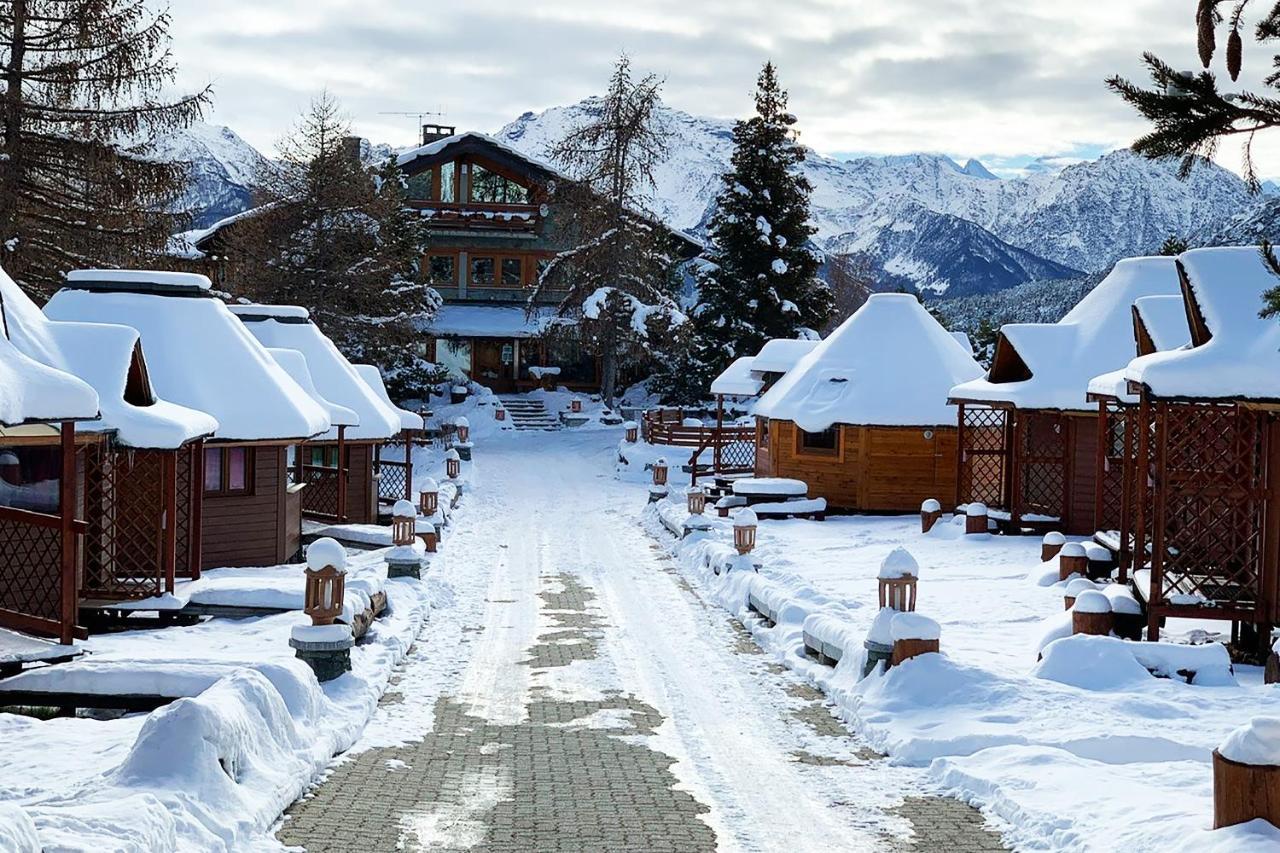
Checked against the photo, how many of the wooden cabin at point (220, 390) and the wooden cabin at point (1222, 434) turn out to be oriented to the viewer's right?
1

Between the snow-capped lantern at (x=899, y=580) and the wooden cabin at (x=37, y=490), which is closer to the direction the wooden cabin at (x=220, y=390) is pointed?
the snow-capped lantern

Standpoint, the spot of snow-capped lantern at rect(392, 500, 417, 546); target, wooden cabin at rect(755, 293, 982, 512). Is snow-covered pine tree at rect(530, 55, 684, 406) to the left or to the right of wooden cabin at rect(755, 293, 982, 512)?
left

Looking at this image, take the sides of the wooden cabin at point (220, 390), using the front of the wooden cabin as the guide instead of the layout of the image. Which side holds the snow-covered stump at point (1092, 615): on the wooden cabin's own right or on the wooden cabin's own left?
on the wooden cabin's own right

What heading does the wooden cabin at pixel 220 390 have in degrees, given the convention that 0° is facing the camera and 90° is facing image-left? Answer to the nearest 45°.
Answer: approximately 270°

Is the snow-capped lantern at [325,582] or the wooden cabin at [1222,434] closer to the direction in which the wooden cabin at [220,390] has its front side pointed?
the wooden cabin

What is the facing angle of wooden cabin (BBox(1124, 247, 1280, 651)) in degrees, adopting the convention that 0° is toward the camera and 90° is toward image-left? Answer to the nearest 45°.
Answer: approximately 90°

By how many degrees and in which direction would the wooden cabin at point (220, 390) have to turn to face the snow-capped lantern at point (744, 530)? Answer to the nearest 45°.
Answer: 0° — it already faces it

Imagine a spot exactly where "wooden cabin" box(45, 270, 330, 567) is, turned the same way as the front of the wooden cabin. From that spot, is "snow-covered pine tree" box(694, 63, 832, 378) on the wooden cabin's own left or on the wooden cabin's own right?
on the wooden cabin's own left

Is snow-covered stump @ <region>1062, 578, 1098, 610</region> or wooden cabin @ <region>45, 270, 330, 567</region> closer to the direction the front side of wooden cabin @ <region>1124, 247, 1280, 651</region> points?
the wooden cabin

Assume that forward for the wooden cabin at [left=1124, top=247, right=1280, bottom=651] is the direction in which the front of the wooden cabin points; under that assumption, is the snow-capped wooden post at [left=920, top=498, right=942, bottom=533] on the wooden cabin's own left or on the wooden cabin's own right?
on the wooden cabin's own right
